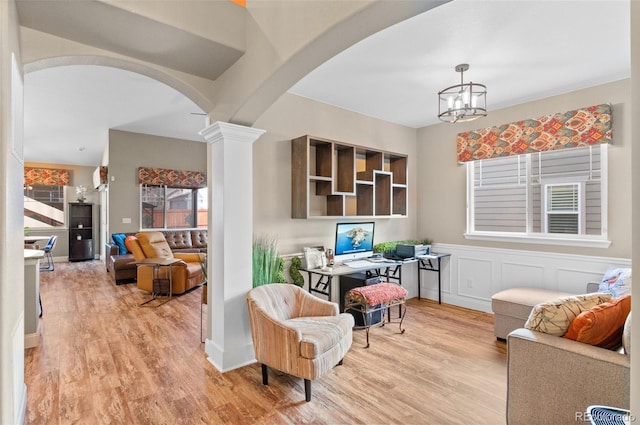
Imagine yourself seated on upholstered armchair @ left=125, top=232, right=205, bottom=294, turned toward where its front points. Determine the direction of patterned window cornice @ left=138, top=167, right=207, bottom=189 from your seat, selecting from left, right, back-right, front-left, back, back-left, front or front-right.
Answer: back-left

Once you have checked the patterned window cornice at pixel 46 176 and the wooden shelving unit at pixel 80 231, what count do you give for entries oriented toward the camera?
2

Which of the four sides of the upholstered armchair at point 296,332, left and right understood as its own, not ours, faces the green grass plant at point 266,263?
back

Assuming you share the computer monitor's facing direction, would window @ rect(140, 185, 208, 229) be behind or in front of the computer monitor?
behind

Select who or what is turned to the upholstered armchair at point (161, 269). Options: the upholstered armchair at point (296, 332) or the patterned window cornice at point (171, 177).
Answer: the patterned window cornice
